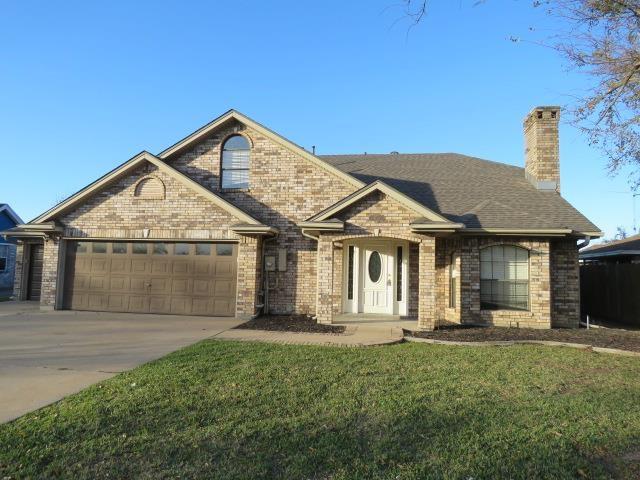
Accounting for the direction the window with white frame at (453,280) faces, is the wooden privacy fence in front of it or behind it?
behind

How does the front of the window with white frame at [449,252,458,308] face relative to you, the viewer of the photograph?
facing the viewer and to the left of the viewer

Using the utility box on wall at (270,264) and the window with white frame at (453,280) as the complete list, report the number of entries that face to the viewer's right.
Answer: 0

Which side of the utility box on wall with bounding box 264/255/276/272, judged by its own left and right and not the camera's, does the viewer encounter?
front

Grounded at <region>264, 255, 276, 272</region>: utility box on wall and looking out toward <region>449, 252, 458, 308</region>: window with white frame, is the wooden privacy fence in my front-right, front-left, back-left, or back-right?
front-left

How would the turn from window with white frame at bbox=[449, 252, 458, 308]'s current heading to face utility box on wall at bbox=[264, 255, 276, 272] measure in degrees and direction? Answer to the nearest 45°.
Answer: approximately 45° to its right

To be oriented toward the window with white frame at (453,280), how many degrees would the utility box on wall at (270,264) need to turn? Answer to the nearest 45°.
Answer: approximately 90° to its left

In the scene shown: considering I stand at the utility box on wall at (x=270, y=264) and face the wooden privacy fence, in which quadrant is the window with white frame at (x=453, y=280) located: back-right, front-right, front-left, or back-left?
front-right

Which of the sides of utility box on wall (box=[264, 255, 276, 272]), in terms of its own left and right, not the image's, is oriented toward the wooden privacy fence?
left
